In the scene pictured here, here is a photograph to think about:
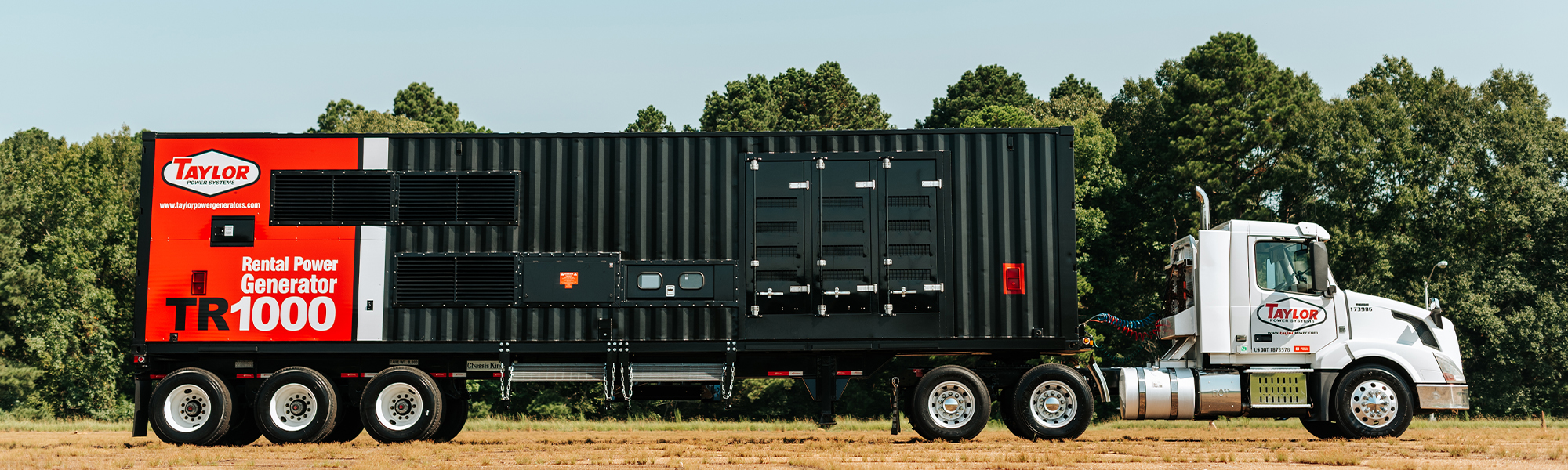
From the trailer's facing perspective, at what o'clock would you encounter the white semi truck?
The white semi truck is roughly at 12 o'clock from the trailer.

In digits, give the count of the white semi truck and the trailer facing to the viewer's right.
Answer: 2

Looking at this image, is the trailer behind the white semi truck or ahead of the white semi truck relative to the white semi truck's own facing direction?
behind

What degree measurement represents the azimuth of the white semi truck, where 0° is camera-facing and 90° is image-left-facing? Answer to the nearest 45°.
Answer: approximately 270°

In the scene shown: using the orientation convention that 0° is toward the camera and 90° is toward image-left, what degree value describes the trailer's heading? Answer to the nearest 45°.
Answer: approximately 270°
